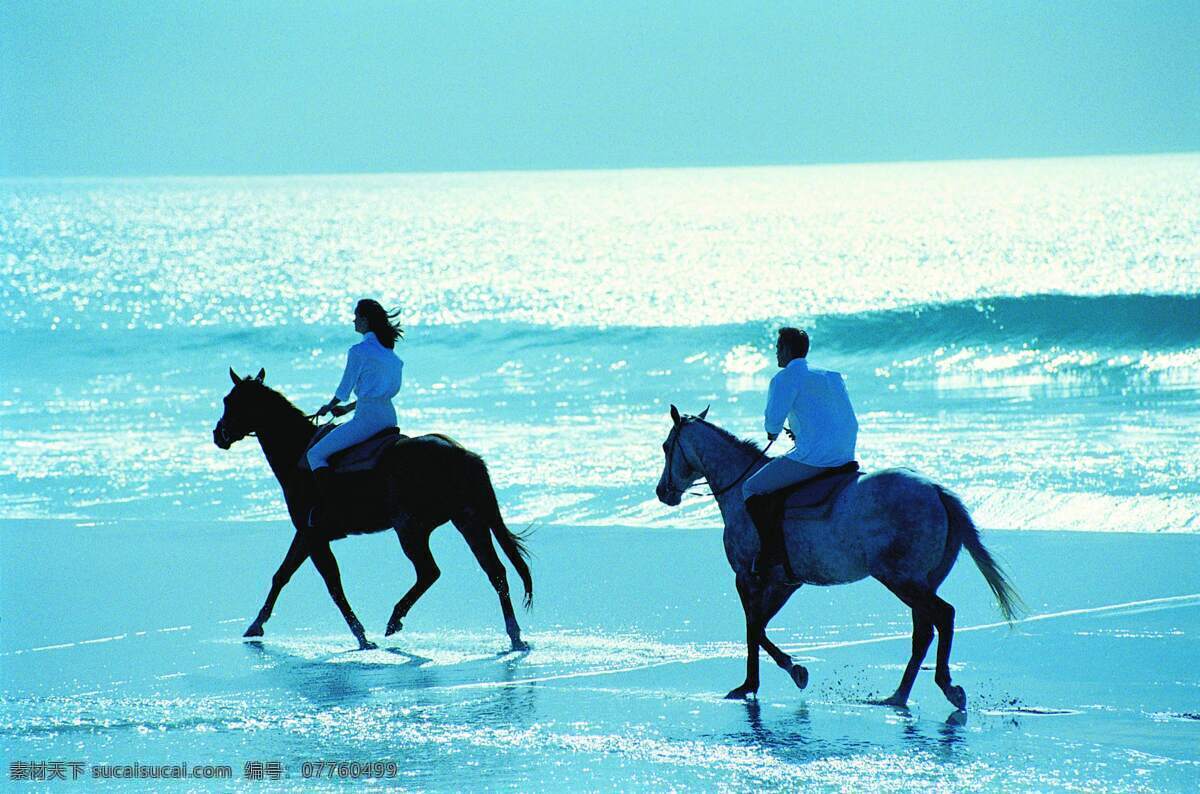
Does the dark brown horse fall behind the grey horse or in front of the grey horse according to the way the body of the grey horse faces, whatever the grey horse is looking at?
in front

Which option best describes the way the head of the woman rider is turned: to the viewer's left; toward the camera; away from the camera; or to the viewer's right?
to the viewer's left

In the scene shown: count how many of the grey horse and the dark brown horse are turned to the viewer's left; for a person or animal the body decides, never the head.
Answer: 2

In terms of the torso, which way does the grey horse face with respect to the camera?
to the viewer's left

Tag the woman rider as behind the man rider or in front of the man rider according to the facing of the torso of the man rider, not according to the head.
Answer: in front

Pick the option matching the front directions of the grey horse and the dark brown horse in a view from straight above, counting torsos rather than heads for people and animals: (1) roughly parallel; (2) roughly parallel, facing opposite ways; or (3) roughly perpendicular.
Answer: roughly parallel

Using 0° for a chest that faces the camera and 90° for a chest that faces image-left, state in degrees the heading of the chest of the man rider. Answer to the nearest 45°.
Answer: approximately 135°

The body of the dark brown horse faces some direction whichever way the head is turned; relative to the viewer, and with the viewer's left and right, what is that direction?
facing to the left of the viewer

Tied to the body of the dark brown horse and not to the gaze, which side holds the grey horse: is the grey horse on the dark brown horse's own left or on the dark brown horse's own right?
on the dark brown horse's own left

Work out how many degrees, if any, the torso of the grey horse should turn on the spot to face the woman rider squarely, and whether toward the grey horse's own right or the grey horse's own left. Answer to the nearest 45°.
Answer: approximately 45° to the grey horse's own right
